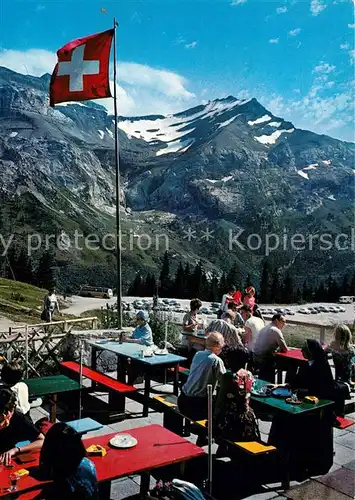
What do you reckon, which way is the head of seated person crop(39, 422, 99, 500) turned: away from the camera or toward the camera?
away from the camera

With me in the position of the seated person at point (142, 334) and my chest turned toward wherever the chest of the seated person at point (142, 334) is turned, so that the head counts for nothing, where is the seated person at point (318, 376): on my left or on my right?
on my left

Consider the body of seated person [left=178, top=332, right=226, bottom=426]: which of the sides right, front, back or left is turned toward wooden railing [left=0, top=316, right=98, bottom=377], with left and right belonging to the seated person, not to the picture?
left

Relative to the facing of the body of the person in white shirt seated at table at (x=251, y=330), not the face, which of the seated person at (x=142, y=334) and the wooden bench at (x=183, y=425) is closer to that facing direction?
the seated person

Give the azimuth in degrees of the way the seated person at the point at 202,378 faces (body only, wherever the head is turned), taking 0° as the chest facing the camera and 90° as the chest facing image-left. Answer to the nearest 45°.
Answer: approximately 225°

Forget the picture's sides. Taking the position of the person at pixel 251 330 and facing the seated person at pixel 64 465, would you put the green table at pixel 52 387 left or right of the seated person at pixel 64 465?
right

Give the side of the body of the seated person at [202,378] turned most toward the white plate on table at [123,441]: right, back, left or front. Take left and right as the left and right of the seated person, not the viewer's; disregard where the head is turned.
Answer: back
